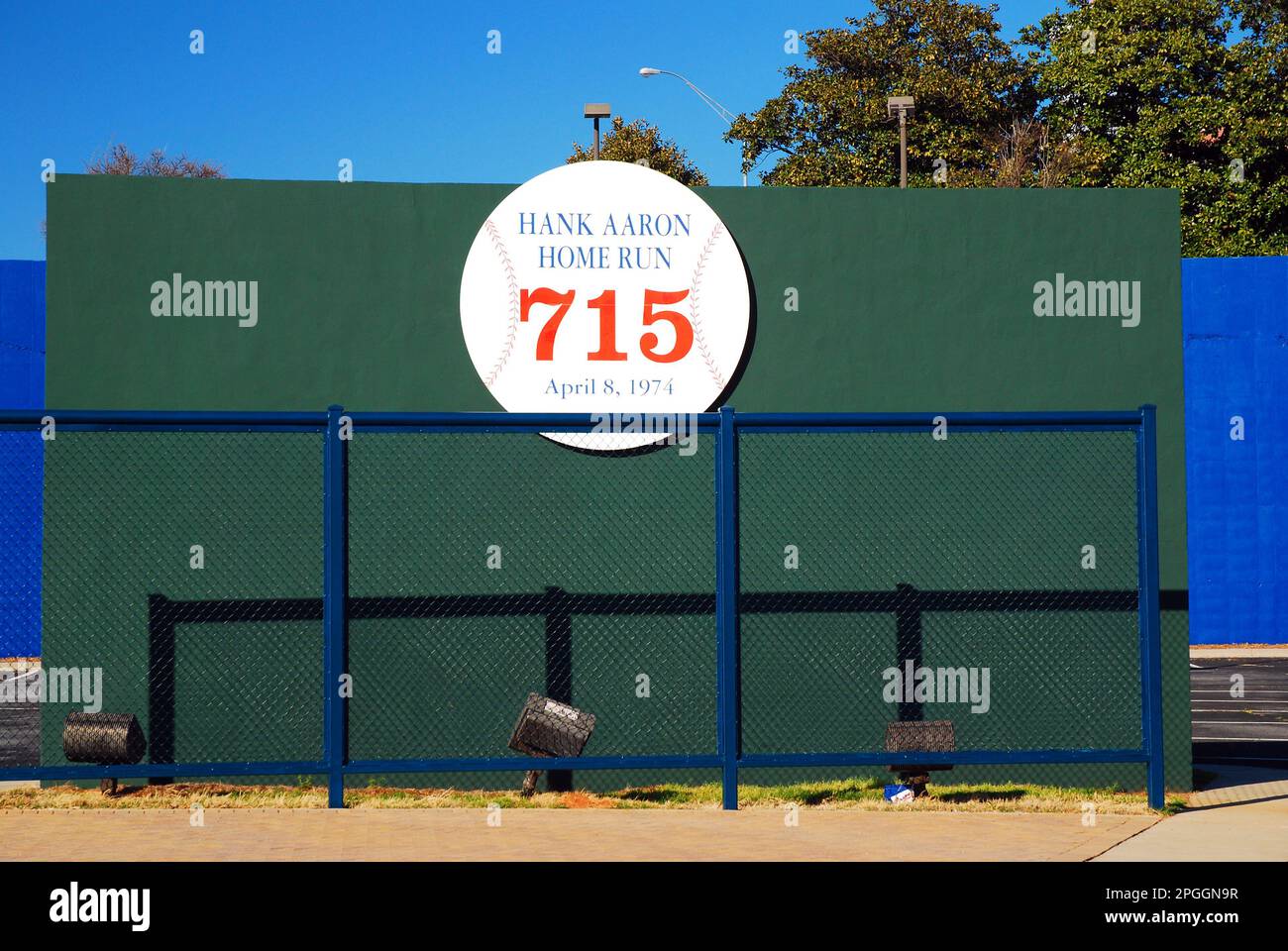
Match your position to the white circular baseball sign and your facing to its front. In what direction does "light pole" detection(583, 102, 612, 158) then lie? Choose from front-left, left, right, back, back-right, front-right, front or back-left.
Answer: back

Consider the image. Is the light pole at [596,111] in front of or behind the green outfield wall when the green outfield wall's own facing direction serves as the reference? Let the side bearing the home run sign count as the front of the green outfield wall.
behind

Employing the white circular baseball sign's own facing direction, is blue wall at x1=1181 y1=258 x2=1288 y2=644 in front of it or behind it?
behind

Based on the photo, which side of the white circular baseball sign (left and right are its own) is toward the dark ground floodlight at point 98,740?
right

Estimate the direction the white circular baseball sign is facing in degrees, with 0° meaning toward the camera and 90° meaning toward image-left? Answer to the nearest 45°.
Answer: approximately 0°

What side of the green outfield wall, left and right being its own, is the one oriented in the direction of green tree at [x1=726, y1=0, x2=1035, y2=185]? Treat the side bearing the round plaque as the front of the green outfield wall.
back

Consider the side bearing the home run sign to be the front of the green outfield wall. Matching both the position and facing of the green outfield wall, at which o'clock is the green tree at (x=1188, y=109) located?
The green tree is roughly at 7 o'clock from the green outfield wall.

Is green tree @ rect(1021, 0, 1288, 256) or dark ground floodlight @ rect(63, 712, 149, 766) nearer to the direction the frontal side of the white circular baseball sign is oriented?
the dark ground floodlight

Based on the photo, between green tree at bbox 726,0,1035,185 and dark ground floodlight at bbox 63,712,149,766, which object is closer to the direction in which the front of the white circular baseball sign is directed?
the dark ground floodlight
